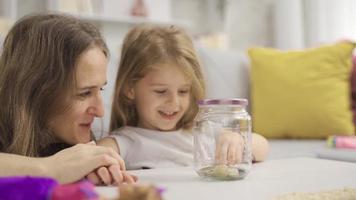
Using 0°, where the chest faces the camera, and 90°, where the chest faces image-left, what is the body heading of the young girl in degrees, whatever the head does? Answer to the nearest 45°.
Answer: approximately 315°

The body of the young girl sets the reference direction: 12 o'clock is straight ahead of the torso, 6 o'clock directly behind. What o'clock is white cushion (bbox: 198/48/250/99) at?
The white cushion is roughly at 8 o'clock from the young girl.

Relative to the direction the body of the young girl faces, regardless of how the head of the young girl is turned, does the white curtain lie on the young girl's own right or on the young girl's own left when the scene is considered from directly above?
on the young girl's own left

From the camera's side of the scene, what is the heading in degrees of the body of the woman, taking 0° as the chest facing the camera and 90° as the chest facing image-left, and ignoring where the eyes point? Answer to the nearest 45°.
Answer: approximately 270°
